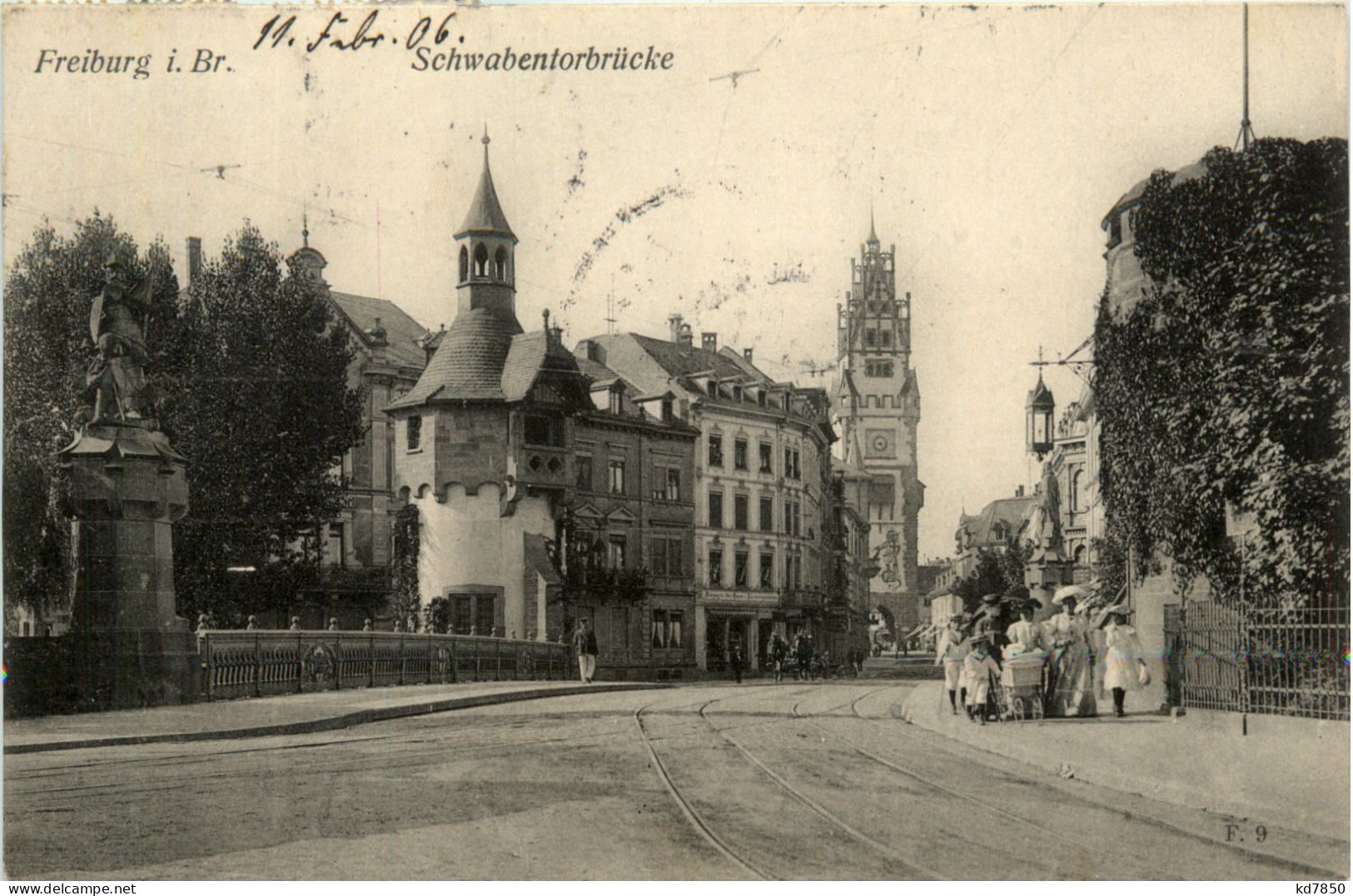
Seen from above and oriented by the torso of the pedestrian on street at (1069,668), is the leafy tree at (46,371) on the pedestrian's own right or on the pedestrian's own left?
on the pedestrian's own right

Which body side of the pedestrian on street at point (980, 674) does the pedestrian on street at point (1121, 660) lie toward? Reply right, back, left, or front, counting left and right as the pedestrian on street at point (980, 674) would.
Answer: left

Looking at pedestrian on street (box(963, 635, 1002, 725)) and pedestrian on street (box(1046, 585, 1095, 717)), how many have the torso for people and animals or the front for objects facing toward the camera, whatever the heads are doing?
2

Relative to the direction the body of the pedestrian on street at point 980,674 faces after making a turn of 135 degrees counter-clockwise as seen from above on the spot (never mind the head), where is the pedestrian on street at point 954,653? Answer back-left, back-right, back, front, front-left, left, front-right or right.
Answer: front-left

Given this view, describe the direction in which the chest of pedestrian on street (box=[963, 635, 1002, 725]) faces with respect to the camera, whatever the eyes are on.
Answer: toward the camera

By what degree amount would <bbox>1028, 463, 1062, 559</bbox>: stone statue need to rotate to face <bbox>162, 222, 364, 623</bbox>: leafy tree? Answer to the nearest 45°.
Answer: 0° — it already faces it

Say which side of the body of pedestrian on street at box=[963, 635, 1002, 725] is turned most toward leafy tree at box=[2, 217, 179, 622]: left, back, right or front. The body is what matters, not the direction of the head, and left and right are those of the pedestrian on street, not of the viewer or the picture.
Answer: right

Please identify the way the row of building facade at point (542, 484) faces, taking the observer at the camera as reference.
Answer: facing the viewer and to the right of the viewer

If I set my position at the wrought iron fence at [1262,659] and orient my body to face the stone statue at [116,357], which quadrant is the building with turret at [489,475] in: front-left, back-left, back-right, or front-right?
front-right

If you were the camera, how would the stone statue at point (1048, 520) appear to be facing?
facing the viewer and to the left of the viewer

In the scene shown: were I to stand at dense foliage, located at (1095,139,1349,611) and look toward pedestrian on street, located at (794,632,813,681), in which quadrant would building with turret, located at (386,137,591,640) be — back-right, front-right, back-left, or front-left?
front-left

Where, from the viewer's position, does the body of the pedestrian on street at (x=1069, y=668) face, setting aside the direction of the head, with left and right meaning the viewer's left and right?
facing the viewer
